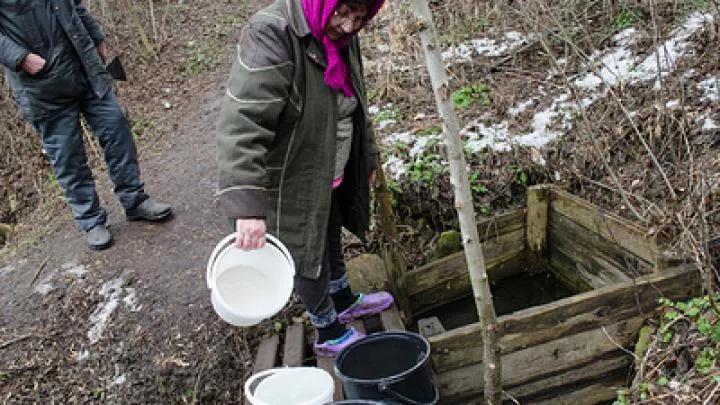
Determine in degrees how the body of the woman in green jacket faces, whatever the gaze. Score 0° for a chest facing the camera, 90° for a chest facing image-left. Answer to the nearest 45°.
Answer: approximately 315°

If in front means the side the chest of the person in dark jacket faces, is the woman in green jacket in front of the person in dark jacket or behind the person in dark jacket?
in front

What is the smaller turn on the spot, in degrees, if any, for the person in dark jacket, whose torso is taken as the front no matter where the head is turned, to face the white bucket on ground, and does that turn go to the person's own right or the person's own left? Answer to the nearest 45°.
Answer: approximately 45° to the person's own right

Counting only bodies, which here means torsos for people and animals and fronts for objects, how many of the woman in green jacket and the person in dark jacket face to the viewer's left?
0

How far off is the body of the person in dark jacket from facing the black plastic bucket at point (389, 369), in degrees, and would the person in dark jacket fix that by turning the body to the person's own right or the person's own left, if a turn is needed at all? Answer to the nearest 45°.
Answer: approximately 45° to the person's own right
